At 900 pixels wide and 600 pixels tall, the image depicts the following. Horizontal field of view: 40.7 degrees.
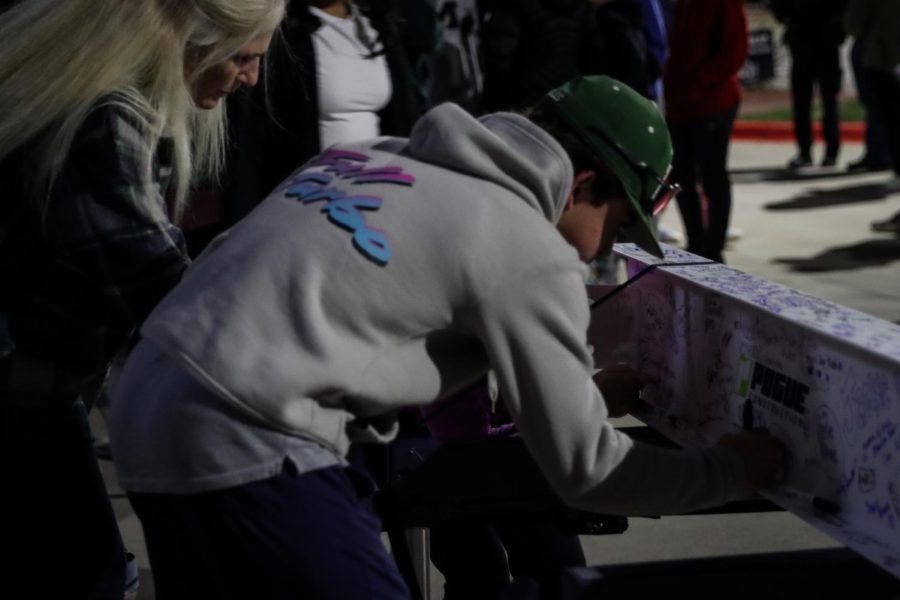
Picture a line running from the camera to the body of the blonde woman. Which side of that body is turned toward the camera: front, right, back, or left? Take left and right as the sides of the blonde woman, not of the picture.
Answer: right

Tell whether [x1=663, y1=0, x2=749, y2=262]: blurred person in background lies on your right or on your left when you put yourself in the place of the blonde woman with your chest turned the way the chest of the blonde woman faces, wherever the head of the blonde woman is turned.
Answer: on your left

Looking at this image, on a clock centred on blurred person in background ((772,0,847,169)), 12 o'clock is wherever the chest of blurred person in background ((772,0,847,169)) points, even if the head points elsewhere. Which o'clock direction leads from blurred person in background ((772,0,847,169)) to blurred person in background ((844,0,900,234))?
blurred person in background ((844,0,900,234)) is roughly at 10 o'clock from blurred person in background ((772,0,847,169)).

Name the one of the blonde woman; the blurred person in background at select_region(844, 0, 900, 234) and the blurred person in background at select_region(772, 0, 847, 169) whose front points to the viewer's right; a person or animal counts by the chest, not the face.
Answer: the blonde woman

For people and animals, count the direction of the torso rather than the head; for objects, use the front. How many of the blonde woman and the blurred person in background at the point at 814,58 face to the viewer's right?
1

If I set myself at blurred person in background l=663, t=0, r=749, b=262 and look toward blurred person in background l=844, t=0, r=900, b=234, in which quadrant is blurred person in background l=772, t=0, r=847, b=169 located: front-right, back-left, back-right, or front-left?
front-left

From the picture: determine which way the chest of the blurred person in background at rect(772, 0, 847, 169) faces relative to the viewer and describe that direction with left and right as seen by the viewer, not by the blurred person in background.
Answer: facing the viewer and to the left of the viewer

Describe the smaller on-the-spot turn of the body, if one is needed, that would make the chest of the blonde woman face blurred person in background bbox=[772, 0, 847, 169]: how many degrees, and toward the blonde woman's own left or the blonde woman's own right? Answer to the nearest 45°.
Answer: approximately 45° to the blonde woman's own left

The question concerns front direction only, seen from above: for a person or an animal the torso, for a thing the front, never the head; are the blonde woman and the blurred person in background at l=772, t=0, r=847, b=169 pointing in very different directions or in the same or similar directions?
very different directions

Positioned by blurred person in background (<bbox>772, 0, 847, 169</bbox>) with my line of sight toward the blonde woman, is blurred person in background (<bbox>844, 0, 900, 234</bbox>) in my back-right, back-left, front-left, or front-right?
front-left

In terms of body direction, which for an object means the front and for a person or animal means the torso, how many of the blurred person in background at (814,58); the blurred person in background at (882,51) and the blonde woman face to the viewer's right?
1

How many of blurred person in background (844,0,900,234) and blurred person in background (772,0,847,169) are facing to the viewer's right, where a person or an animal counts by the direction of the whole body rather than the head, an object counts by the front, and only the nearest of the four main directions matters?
0
